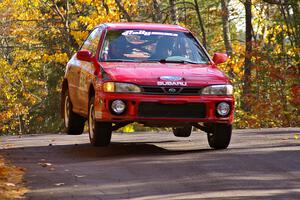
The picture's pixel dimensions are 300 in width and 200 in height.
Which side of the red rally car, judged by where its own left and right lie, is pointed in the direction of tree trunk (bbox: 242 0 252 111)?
back

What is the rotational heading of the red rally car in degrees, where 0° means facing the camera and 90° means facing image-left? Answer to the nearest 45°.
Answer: approximately 0°
